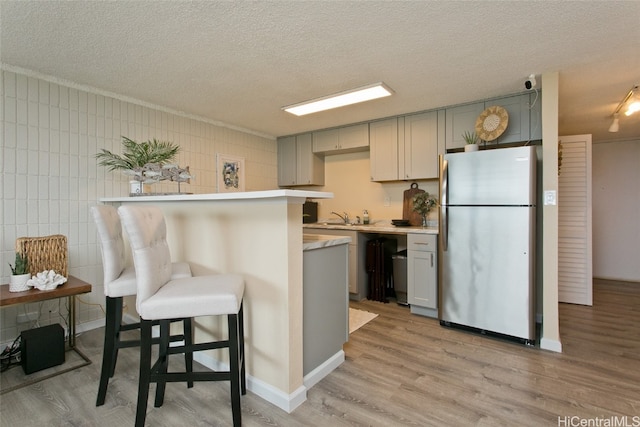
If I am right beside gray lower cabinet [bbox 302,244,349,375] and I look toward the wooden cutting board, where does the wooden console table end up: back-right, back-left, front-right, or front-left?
back-left

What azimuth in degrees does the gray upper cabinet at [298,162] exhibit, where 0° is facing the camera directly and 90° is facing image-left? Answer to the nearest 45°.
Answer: approximately 45°

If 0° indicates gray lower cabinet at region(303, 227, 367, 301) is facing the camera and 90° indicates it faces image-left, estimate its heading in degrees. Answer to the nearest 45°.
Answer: approximately 45°

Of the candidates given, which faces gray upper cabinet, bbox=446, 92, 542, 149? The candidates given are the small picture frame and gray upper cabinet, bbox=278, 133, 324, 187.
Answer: the small picture frame

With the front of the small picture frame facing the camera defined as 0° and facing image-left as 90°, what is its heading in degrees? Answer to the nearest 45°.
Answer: approximately 315°

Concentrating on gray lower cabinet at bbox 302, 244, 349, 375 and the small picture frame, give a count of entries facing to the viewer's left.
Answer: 0

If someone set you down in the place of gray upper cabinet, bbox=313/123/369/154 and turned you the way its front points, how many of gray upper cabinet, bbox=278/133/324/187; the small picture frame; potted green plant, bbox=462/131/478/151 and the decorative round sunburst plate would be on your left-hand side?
2

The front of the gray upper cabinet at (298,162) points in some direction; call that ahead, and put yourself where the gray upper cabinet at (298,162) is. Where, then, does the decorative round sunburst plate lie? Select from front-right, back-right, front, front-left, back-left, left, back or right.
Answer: left
